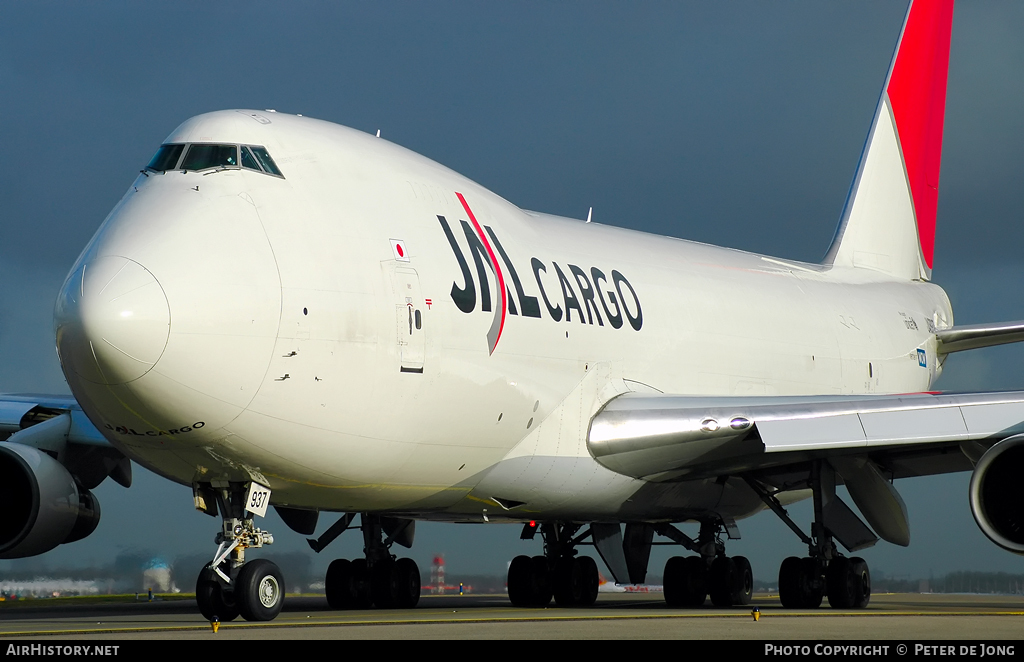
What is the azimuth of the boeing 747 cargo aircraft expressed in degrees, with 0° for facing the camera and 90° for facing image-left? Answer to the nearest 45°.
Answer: approximately 45°
